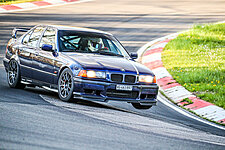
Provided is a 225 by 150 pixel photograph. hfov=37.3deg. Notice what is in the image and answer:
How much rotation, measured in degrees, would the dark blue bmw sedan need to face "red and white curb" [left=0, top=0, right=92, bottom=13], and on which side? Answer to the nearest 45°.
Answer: approximately 135° to its left

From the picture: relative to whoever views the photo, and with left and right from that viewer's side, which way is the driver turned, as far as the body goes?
facing the viewer and to the right of the viewer

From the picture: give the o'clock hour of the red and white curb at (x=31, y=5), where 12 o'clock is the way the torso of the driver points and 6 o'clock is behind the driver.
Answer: The red and white curb is roughly at 7 o'clock from the driver.
